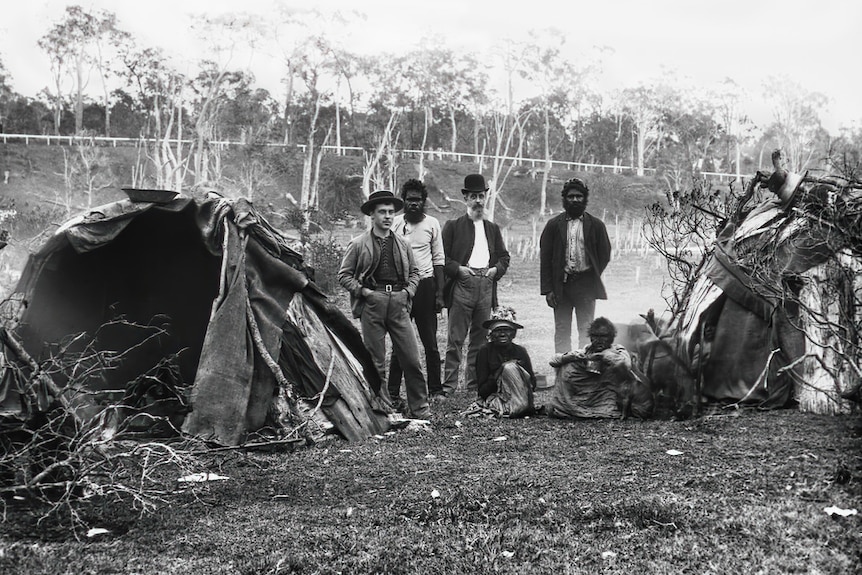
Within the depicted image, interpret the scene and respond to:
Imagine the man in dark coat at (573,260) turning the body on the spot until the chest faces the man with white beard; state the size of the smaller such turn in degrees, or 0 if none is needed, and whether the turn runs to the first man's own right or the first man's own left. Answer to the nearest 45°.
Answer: approximately 90° to the first man's own right

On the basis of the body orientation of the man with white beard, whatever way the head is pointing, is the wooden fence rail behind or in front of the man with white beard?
behind

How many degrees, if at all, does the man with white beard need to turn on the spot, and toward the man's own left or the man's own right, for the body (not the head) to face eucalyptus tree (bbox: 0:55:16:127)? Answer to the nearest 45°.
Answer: approximately 135° to the man's own right

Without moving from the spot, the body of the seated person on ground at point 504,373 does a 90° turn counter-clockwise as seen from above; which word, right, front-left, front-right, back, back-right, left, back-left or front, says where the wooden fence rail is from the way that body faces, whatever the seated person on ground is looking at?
left

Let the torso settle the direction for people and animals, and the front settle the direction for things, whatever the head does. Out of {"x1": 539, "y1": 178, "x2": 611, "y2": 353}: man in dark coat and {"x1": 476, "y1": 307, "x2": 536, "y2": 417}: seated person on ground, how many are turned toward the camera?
2

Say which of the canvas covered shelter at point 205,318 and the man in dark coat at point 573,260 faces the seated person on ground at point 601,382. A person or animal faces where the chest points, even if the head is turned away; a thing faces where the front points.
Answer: the man in dark coat

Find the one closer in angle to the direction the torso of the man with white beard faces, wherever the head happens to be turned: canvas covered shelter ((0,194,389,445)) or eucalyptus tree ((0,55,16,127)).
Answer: the canvas covered shelter

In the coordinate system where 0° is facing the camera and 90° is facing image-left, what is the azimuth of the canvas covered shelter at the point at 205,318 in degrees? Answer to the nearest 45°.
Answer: approximately 45°

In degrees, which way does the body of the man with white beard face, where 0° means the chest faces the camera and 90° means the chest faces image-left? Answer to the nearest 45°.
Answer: approximately 0°

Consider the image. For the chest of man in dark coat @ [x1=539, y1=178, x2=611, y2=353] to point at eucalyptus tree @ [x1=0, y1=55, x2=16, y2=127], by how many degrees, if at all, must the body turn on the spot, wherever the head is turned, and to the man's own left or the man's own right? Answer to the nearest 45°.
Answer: approximately 135° to the man's own right
